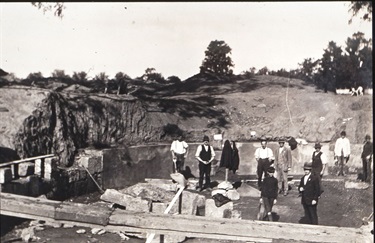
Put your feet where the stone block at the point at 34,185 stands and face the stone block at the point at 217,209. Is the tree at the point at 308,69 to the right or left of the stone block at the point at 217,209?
left

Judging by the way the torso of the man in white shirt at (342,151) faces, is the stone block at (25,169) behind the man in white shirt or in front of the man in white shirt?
in front

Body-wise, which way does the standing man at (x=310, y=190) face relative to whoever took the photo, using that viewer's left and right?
facing the viewer and to the left of the viewer

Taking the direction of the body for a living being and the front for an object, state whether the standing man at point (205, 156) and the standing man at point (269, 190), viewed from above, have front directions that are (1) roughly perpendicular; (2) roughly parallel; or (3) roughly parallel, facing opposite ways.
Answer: roughly parallel

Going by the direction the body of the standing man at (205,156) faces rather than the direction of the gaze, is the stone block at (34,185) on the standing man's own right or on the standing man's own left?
on the standing man's own right

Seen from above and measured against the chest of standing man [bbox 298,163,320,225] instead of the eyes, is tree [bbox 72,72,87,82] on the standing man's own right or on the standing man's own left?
on the standing man's own right

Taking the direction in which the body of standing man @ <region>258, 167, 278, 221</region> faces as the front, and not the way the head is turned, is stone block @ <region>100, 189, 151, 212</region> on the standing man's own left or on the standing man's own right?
on the standing man's own right

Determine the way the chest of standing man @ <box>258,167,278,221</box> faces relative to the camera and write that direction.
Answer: toward the camera

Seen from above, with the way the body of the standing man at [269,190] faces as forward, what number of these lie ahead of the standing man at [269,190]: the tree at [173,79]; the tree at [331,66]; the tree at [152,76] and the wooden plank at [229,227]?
1

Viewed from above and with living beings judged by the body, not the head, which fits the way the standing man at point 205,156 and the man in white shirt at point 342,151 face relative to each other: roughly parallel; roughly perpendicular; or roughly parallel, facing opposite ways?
roughly parallel

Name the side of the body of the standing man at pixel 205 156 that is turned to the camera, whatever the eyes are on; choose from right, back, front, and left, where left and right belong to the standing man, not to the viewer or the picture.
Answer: front

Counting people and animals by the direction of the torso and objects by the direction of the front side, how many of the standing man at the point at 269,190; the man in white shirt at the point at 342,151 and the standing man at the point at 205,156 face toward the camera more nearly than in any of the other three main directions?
3

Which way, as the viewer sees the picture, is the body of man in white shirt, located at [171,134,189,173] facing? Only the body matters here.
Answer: toward the camera
